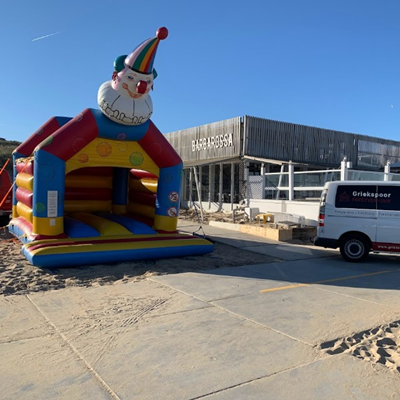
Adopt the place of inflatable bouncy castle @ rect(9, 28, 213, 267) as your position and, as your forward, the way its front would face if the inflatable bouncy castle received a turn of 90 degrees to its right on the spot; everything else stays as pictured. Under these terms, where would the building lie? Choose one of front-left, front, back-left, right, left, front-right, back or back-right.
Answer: back

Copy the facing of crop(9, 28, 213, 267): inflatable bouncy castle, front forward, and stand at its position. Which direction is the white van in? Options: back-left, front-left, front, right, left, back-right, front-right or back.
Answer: front-left

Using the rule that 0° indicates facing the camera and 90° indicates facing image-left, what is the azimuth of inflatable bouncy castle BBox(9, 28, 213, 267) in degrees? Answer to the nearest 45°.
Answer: approximately 315°

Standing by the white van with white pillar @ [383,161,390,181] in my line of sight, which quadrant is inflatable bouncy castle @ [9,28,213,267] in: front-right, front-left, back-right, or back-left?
back-left
